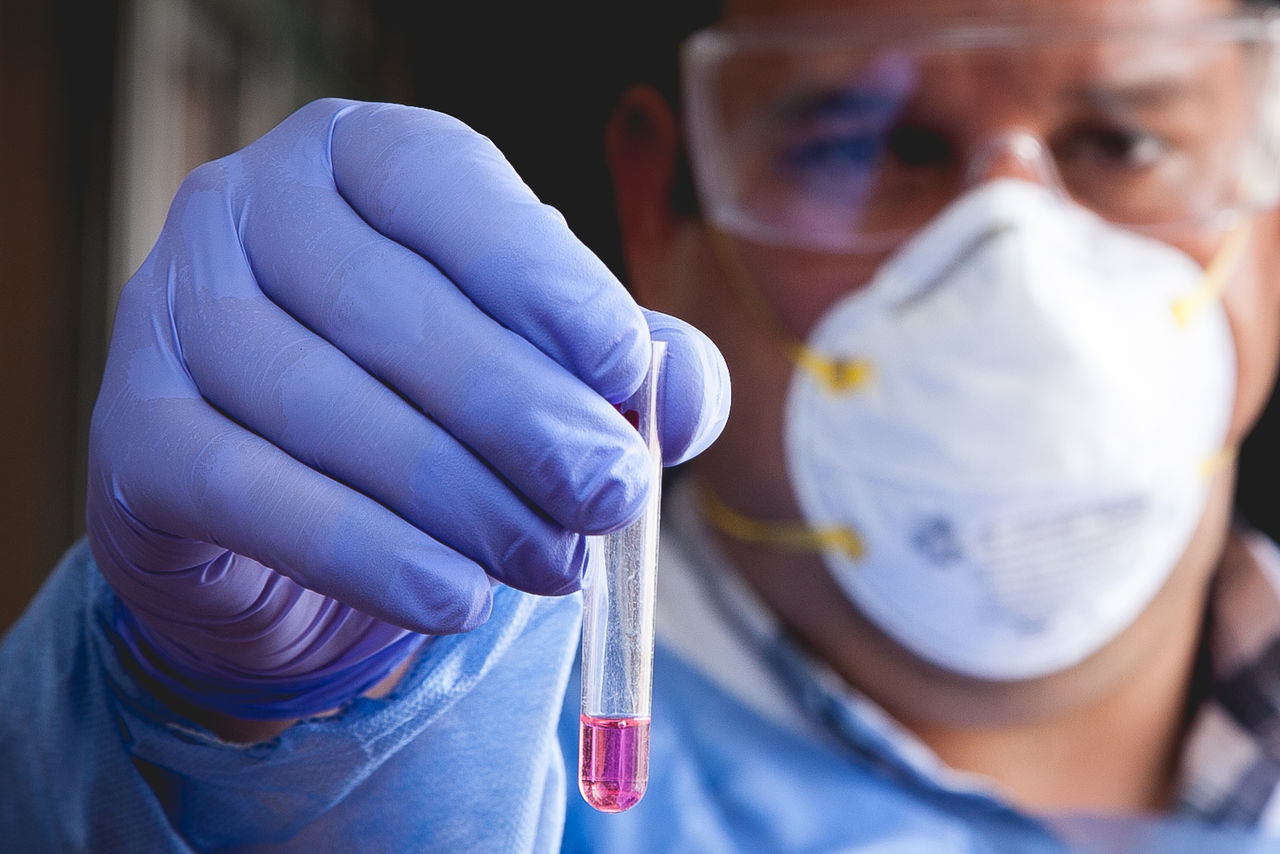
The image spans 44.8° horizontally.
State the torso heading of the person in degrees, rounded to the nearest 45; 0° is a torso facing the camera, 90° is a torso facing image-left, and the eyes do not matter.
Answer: approximately 0°
